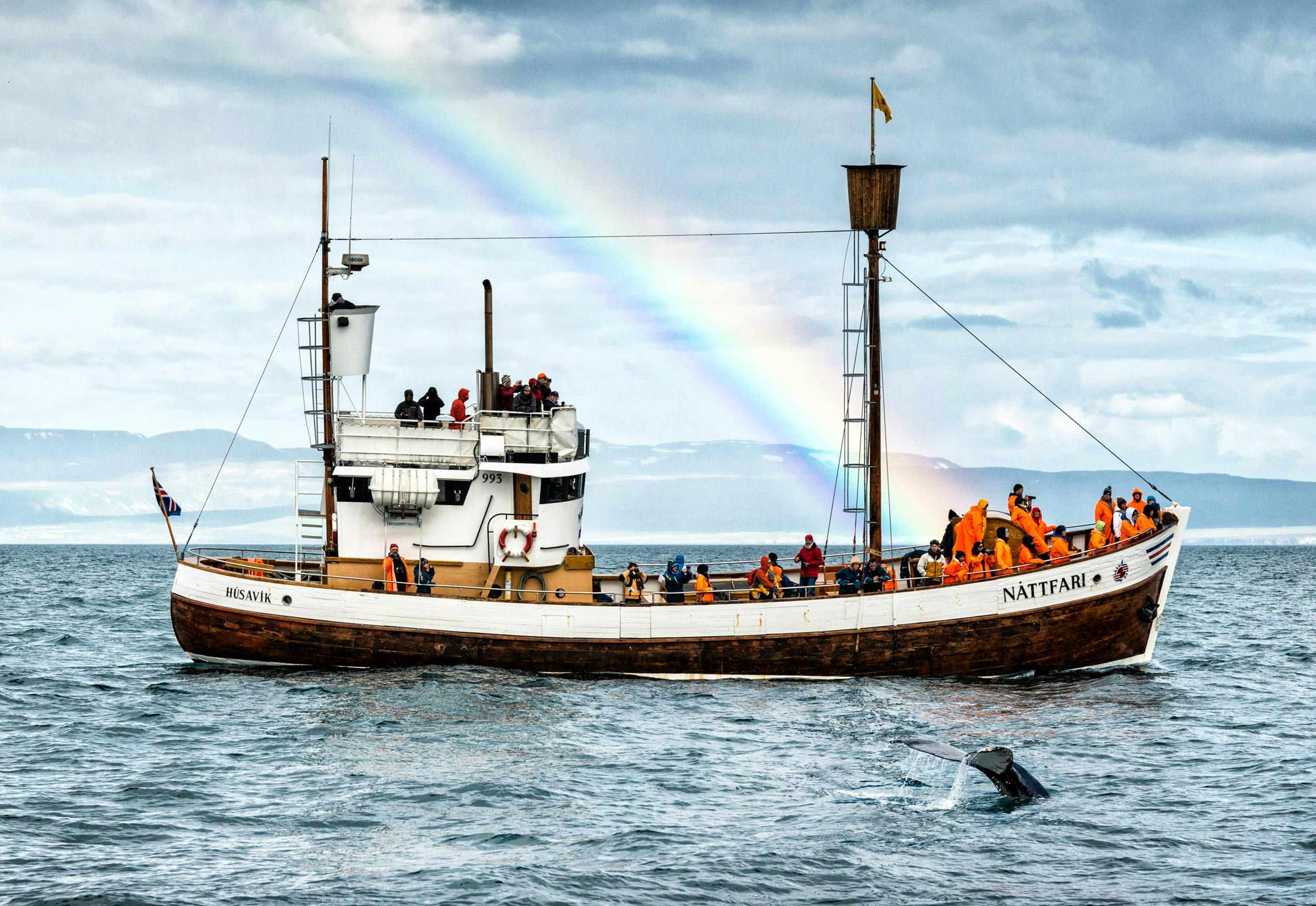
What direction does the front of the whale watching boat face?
to the viewer's right

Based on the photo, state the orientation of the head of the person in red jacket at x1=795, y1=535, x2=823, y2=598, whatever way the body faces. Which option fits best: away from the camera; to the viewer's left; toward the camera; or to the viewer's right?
toward the camera

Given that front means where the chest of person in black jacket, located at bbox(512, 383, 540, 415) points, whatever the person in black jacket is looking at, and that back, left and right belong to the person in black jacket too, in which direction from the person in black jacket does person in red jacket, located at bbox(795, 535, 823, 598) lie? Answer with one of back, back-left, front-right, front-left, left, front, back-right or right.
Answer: front-left

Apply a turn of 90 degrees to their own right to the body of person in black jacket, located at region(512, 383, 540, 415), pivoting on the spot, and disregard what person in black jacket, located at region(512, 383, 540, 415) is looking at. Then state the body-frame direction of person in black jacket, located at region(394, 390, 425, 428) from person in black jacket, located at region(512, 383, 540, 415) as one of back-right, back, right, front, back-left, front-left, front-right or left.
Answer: front-right

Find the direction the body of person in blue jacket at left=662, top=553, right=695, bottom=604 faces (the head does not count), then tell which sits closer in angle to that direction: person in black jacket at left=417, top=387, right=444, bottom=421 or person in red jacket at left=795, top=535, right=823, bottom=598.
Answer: the person in red jacket

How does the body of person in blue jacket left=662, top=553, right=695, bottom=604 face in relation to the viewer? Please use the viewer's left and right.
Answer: facing the viewer and to the right of the viewer

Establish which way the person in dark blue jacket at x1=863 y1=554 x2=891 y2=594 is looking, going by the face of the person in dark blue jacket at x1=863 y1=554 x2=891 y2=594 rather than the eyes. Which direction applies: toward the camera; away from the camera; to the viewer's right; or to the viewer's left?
toward the camera

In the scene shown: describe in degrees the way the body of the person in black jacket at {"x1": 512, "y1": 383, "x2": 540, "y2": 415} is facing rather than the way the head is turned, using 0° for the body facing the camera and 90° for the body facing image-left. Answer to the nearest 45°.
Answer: approximately 315°
